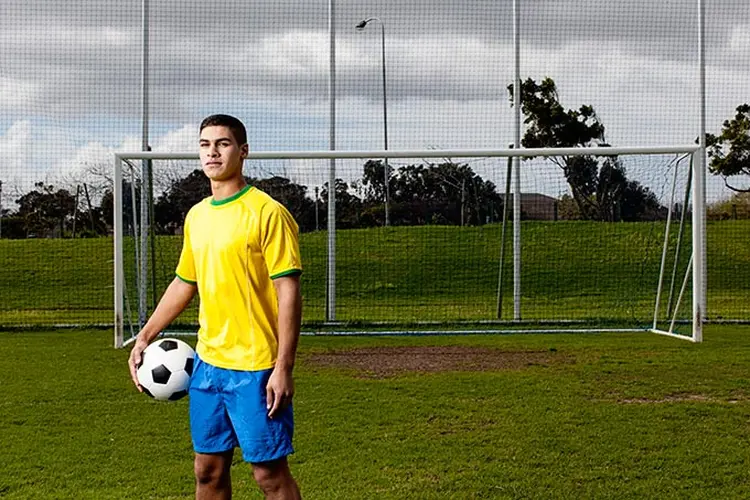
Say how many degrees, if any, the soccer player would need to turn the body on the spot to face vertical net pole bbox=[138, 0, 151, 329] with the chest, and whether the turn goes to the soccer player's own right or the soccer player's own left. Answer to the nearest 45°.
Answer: approximately 135° to the soccer player's own right

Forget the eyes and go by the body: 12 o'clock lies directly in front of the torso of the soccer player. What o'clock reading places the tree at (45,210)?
The tree is roughly at 4 o'clock from the soccer player.

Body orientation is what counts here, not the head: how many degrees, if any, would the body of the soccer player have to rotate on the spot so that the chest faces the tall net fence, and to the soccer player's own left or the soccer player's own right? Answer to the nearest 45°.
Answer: approximately 135° to the soccer player's own right

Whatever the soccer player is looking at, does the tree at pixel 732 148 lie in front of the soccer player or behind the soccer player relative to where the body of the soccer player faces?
behind

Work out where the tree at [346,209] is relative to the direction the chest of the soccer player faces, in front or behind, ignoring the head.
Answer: behind

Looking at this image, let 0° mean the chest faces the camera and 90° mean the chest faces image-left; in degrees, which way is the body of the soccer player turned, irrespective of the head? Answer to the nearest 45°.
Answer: approximately 45°

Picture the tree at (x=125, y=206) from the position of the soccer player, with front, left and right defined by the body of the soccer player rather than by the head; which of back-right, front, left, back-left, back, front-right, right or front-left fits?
back-right

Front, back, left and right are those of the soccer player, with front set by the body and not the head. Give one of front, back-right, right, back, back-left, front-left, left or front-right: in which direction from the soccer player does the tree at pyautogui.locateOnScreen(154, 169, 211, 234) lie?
back-right

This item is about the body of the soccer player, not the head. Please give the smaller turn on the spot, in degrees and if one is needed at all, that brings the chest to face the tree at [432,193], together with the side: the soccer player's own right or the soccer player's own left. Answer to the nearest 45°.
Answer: approximately 135° to the soccer player's own right
